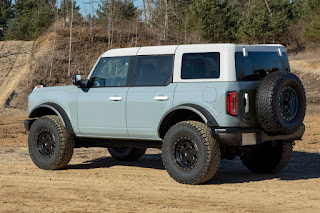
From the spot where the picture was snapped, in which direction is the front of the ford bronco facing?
facing away from the viewer and to the left of the viewer

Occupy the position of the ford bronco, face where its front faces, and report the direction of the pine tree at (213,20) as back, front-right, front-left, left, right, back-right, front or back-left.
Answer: front-right

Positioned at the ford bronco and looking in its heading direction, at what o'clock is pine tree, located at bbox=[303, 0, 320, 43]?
The pine tree is roughly at 2 o'clock from the ford bronco.
